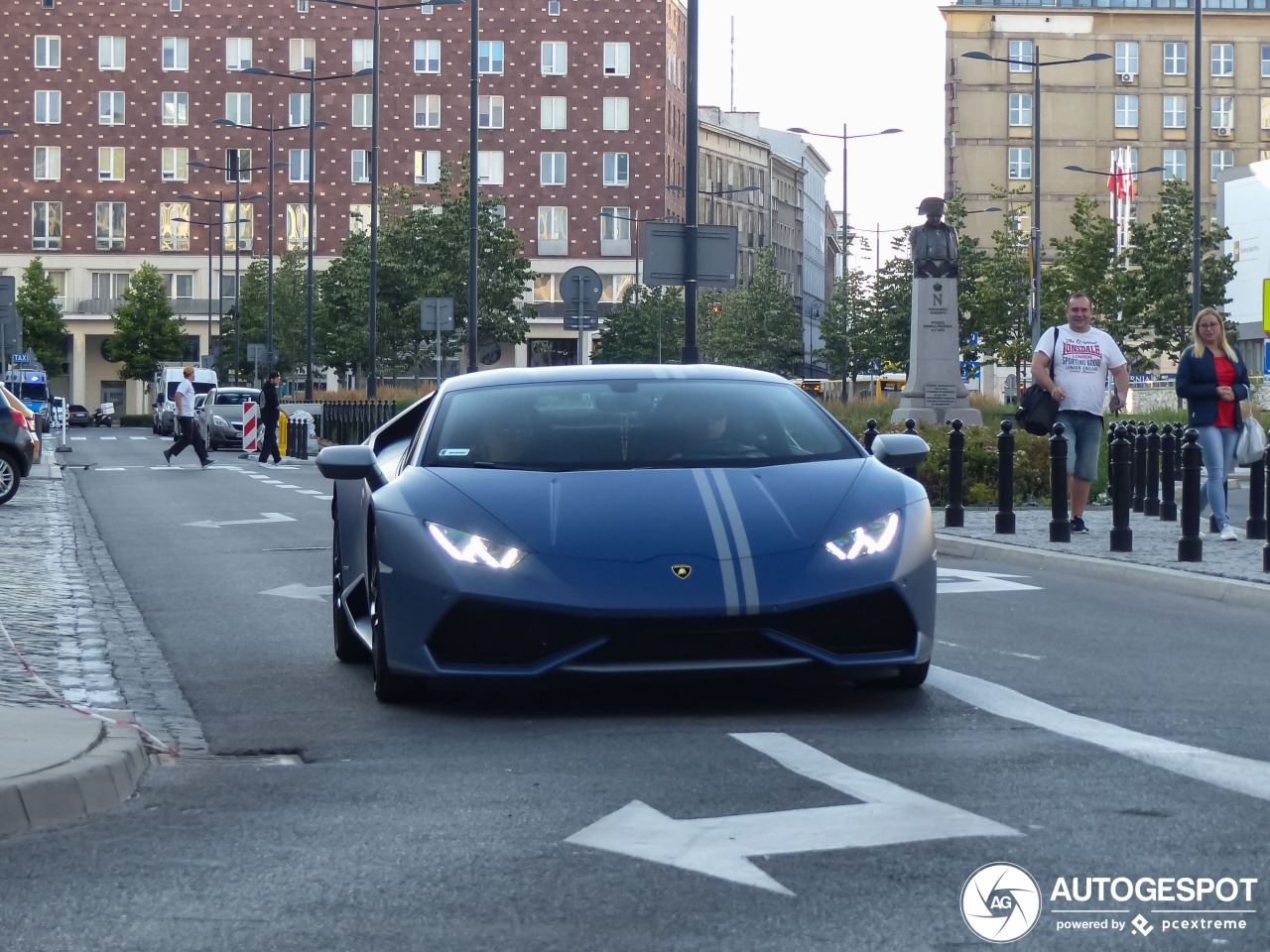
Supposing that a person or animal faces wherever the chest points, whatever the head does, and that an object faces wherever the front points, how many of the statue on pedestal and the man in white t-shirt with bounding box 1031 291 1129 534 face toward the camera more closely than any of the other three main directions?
2

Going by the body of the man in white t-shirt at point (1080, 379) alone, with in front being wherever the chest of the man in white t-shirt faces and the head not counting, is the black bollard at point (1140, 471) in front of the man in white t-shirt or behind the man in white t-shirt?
behind

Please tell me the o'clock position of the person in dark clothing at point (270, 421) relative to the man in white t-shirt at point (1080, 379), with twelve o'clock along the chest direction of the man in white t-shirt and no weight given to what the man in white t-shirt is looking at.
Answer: The person in dark clothing is roughly at 5 o'clock from the man in white t-shirt.

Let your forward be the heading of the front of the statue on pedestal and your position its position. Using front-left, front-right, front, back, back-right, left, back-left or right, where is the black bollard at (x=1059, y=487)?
front

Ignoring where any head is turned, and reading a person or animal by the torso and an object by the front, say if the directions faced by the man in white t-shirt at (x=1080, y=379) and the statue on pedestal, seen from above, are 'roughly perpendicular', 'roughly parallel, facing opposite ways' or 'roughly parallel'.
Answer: roughly parallel

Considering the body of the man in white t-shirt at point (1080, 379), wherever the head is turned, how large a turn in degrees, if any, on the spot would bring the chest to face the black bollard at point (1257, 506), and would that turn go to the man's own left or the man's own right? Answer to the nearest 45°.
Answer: approximately 135° to the man's own left

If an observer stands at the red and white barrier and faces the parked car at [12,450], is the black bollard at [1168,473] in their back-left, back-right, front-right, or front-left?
front-left

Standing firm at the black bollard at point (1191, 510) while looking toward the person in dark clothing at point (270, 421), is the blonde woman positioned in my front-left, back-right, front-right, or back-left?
front-right

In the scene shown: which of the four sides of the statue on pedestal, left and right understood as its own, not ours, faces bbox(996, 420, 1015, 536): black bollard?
front

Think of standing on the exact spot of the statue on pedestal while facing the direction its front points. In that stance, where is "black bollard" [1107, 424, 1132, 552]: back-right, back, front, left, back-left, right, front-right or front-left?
front

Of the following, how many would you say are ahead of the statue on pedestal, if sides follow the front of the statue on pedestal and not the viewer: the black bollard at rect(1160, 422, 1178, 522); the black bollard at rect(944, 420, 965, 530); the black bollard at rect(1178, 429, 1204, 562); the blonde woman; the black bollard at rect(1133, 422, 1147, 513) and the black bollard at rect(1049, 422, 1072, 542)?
6

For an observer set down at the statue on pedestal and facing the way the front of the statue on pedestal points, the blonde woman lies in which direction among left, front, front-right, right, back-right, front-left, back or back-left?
front

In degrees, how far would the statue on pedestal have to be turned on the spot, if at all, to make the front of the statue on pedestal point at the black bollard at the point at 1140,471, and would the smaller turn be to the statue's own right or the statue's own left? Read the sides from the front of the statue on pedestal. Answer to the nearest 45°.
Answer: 0° — it already faces it

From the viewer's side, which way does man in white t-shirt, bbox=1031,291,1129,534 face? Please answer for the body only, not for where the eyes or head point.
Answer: toward the camera

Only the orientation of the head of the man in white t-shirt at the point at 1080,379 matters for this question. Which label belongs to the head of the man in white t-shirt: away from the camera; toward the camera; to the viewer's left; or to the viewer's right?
toward the camera

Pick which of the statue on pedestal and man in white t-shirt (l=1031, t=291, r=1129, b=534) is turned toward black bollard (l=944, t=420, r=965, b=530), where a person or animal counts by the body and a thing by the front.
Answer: the statue on pedestal
